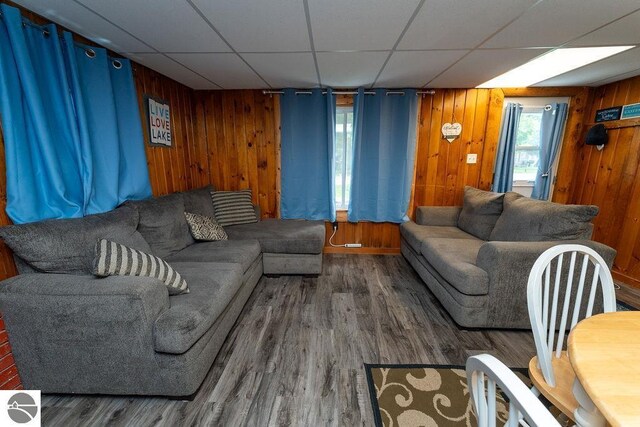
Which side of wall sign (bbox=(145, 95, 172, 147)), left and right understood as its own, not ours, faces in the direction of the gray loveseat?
front

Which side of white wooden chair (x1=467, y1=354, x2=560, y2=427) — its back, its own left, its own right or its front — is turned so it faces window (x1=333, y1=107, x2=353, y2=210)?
left

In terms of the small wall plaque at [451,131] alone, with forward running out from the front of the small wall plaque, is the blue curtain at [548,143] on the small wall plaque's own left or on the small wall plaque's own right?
on the small wall plaque's own left

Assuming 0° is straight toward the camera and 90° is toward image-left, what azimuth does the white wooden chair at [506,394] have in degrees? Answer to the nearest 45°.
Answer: approximately 225°

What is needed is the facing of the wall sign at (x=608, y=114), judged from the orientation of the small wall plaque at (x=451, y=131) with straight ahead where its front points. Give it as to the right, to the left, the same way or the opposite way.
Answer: to the right

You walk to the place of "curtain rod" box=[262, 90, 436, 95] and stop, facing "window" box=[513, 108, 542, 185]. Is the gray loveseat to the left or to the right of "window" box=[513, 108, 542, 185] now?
right

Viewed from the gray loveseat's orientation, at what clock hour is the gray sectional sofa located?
The gray sectional sofa is roughly at 12 o'clock from the gray loveseat.

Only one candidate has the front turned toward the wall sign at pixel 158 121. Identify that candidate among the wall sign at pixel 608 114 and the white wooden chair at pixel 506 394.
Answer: the wall sign at pixel 608 114

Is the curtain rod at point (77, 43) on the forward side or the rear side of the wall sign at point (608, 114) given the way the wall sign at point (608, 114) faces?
on the forward side

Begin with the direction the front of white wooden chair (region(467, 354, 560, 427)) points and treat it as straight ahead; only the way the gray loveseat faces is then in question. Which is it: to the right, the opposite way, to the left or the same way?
the opposite way

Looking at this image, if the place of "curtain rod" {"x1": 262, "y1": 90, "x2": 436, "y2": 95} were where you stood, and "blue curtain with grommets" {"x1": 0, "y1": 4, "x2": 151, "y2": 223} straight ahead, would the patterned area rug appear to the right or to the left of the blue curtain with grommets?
left

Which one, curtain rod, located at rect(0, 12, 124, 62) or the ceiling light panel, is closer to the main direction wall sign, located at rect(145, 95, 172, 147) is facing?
the ceiling light panel

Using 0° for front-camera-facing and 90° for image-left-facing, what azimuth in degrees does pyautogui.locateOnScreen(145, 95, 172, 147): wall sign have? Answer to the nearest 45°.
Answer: approximately 315°

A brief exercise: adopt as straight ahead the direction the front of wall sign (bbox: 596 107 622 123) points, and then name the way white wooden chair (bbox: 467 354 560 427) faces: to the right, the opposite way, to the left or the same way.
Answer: the opposite way

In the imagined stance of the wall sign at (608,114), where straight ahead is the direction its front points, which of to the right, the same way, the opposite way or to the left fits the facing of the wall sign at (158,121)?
the opposite way

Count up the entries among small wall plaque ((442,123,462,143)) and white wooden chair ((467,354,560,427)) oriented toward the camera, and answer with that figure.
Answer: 1

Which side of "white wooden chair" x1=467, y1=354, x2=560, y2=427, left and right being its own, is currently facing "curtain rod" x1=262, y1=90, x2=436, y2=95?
left

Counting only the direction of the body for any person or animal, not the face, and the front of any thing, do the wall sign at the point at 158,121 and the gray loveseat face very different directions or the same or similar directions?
very different directions

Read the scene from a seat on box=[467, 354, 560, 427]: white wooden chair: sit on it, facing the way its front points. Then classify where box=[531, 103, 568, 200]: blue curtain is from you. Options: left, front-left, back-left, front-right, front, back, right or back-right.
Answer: front-left

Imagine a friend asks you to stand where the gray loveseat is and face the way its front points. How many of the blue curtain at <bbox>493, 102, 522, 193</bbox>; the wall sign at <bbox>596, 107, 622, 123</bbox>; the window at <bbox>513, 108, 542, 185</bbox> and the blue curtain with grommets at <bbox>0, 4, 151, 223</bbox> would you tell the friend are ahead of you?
1
